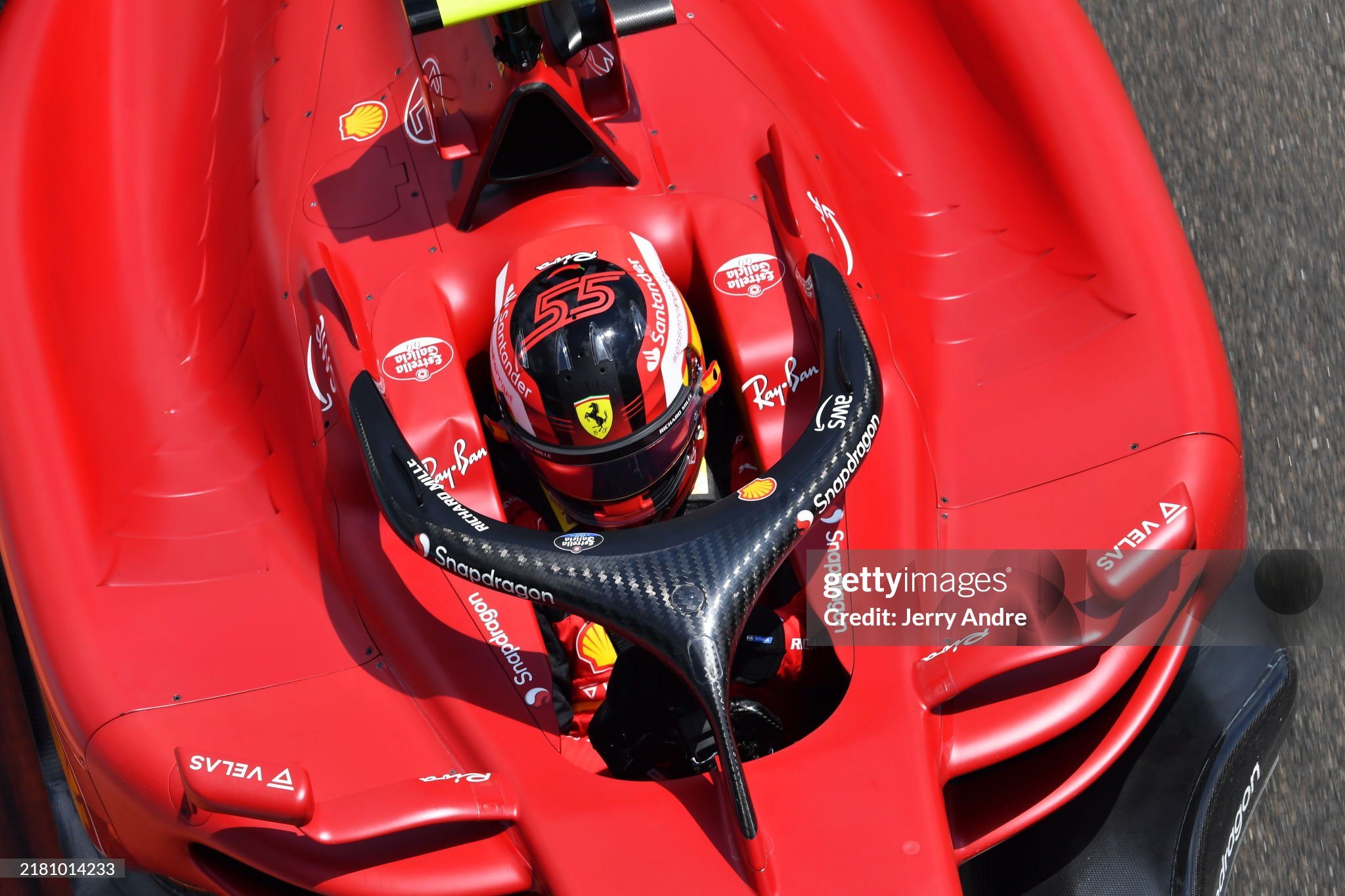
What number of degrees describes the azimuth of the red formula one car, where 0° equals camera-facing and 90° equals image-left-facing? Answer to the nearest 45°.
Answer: approximately 0°
